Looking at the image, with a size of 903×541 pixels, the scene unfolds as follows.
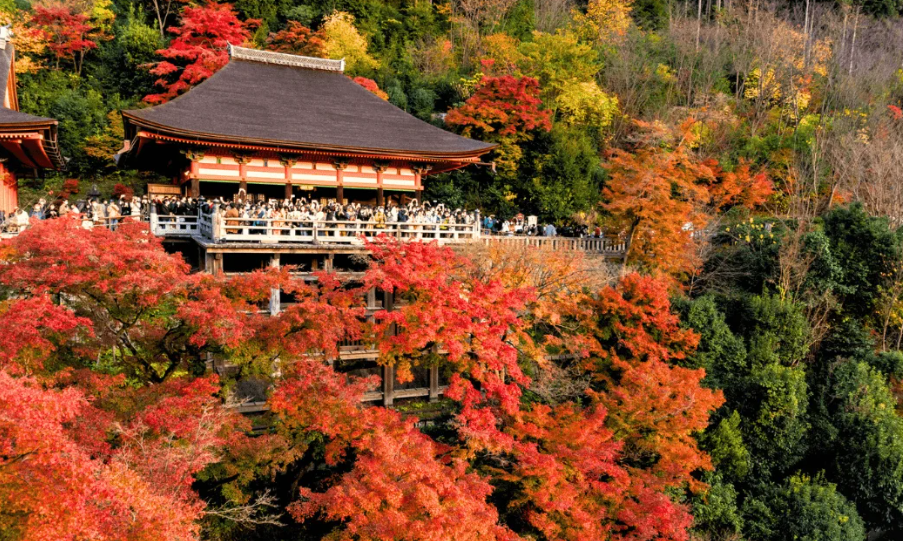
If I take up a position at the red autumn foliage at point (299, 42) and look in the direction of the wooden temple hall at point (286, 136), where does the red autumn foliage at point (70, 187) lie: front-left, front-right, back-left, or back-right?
front-right

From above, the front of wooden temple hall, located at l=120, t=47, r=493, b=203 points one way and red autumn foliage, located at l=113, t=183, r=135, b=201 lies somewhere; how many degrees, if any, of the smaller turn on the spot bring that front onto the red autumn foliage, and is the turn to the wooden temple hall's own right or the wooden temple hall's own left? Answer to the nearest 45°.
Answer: approximately 135° to the wooden temple hall's own right

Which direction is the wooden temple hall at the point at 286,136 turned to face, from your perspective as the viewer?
facing the viewer

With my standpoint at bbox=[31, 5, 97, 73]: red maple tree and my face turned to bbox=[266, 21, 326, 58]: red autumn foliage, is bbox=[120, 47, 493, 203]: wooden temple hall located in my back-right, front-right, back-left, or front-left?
front-right

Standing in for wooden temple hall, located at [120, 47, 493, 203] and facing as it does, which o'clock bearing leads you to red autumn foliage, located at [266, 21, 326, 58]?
The red autumn foliage is roughly at 6 o'clock from the wooden temple hall.

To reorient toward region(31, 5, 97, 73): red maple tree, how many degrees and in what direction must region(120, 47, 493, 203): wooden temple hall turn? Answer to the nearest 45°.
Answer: approximately 135° to its right

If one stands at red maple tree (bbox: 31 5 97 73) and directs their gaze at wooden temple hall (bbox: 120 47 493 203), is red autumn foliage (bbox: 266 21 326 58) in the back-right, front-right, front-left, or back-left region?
front-left
